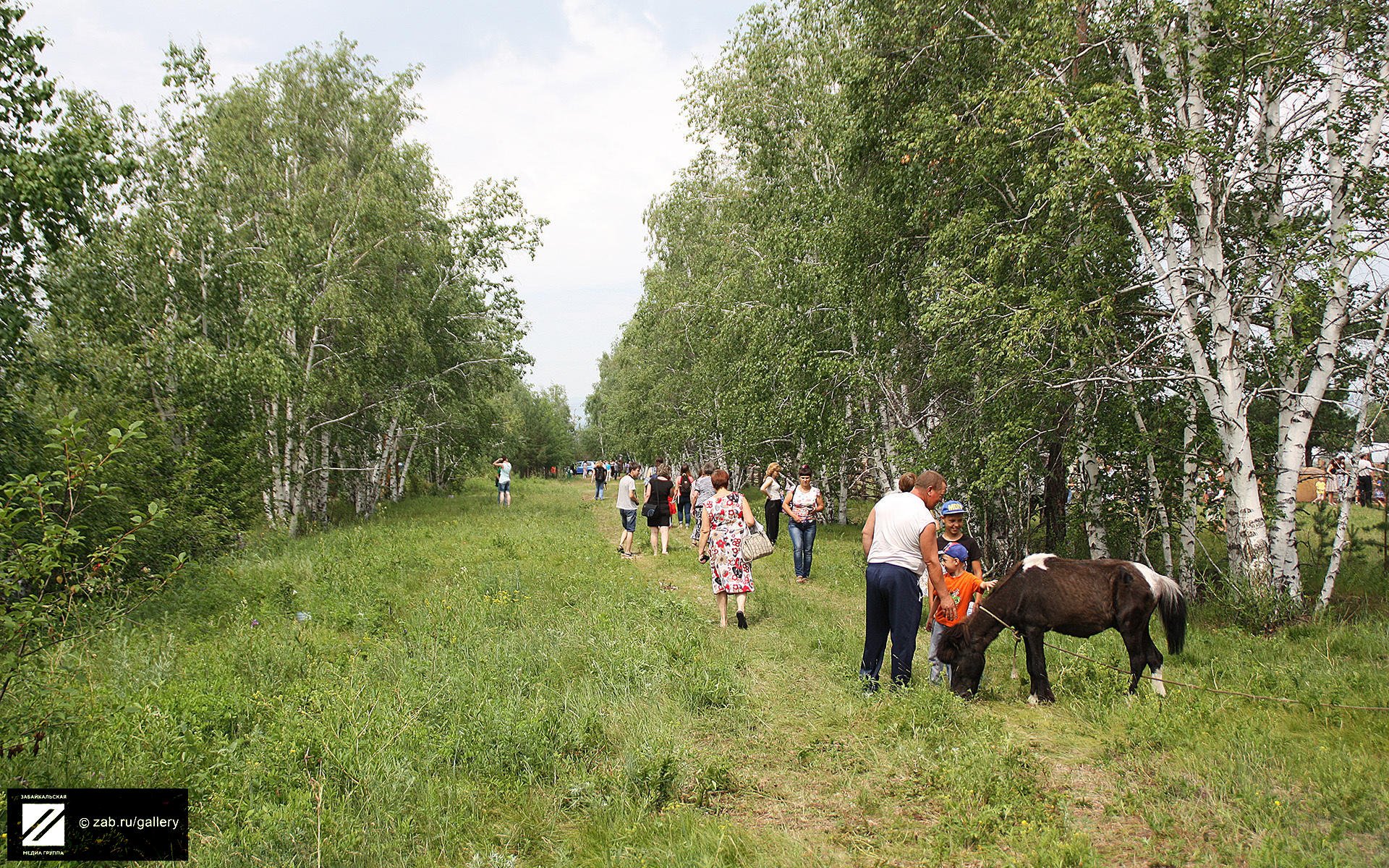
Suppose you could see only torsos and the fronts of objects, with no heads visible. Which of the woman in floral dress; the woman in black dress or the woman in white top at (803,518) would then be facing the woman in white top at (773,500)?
the woman in floral dress

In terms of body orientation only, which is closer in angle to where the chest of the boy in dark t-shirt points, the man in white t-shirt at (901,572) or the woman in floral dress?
the man in white t-shirt

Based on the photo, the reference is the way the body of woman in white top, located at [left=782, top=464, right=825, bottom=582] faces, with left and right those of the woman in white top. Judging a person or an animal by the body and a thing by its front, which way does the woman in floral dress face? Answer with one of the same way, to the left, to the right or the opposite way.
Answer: the opposite way

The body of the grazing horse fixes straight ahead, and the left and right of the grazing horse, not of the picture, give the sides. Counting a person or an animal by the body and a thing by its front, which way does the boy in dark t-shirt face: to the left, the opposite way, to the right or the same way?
to the left

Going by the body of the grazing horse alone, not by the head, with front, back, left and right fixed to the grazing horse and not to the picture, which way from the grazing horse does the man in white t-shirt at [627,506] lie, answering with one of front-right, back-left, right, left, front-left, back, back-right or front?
front-right

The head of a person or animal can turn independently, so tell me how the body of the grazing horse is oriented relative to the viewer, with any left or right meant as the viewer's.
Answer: facing to the left of the viewer

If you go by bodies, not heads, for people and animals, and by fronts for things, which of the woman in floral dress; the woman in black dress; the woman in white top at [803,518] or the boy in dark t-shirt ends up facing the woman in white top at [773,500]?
the woman in floral dress

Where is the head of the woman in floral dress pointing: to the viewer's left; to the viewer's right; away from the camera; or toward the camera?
away from the camera

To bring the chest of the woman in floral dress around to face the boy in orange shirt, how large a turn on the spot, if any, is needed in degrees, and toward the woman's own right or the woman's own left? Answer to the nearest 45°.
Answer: approximately 135° to the woman's own right

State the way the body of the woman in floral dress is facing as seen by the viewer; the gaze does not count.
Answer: away from the camera

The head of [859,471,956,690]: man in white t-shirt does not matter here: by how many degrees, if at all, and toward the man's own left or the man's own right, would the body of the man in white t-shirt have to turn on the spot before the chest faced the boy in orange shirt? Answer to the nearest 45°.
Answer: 0° — they already face them

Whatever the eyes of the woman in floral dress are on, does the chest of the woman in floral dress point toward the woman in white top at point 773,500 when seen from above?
yes
